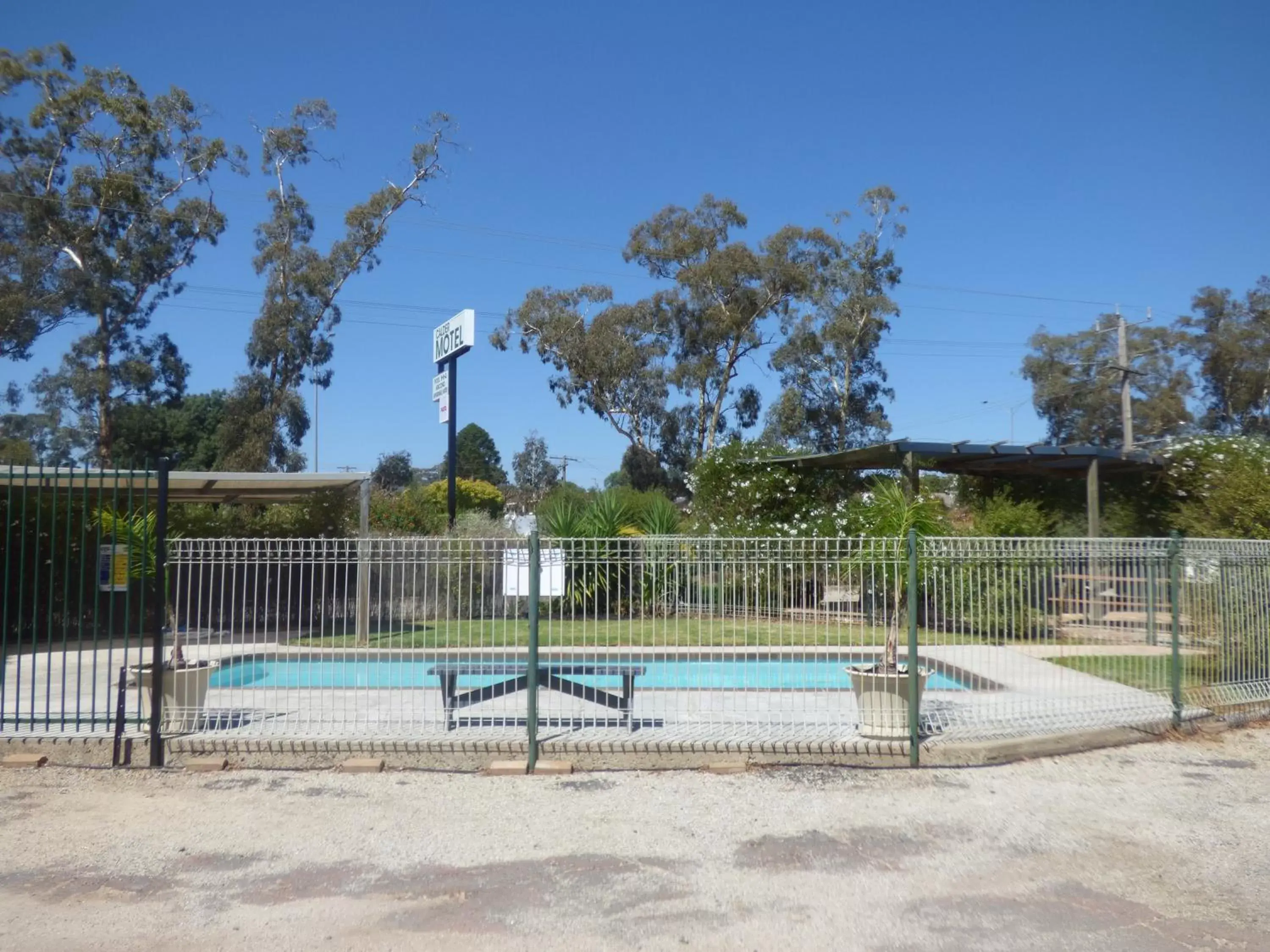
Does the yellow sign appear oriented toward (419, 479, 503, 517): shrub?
no

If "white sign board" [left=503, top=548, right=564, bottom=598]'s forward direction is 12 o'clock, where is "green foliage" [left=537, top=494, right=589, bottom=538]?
The green foliage is roughly at 6 o'clock from the white sign board.

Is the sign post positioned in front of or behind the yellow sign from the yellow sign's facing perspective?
behind

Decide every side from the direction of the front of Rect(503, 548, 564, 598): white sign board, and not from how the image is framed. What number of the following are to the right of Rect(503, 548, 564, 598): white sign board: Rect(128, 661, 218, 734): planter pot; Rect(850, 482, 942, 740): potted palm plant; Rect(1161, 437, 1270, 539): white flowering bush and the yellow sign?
2

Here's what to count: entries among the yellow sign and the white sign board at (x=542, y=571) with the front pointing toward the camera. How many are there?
2

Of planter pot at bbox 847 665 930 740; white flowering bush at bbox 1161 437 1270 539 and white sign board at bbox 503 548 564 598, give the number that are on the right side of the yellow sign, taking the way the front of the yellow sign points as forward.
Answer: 0

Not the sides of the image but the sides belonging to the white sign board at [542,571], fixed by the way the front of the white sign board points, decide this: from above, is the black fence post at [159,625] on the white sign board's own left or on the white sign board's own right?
on the white sign board's own right

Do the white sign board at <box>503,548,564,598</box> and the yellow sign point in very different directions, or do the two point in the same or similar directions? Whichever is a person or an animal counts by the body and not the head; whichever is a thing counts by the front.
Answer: same or similar directions

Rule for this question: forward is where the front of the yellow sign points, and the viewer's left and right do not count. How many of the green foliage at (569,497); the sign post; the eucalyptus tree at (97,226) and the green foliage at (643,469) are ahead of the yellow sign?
0

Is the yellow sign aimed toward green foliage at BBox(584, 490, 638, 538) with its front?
no

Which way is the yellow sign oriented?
toward the camera

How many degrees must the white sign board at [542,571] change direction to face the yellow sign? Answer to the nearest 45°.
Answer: approximately 90° to its right

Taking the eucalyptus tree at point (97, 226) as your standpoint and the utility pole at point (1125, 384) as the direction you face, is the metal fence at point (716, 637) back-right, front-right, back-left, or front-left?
front-right
